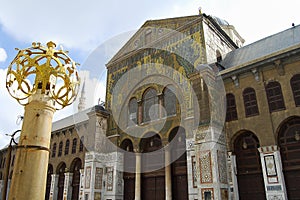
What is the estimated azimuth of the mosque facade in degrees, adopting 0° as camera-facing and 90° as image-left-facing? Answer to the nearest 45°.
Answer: approximately 45°

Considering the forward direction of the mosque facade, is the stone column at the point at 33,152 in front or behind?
in front
